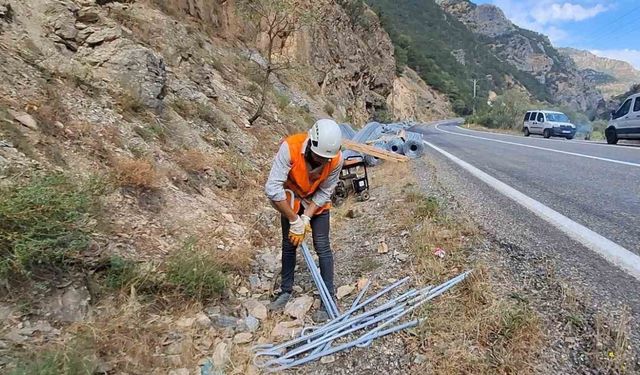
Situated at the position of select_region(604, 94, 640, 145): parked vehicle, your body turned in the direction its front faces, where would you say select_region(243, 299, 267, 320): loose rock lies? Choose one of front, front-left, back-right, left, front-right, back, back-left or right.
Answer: back-left

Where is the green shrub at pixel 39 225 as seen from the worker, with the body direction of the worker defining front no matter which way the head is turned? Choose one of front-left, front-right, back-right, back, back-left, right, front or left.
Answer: right

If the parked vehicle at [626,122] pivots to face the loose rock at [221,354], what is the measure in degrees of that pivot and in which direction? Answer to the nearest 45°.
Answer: approximately 135° to its left

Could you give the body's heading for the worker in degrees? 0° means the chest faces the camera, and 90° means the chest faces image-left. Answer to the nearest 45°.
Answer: approximately 0°

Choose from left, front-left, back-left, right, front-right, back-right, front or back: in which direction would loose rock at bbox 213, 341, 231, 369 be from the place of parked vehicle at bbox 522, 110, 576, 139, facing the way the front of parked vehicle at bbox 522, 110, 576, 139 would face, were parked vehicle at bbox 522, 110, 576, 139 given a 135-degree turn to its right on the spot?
left

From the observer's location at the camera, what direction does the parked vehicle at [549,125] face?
facing the viewer and to the right of the viewer

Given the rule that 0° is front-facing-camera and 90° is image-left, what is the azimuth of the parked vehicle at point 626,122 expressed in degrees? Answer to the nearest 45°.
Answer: approximately 135°

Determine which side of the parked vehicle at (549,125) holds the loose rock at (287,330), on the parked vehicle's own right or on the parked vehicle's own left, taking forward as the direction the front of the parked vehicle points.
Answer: on the parked vehicle's own right

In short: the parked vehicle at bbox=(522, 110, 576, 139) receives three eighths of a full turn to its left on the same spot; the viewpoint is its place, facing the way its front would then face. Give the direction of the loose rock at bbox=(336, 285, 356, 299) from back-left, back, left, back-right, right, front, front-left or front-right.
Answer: back

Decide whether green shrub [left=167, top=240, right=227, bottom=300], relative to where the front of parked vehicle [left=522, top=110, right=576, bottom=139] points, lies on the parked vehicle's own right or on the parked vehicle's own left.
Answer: on the parked vehicle's own right

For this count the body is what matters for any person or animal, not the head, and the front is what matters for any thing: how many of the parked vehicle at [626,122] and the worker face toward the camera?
1
